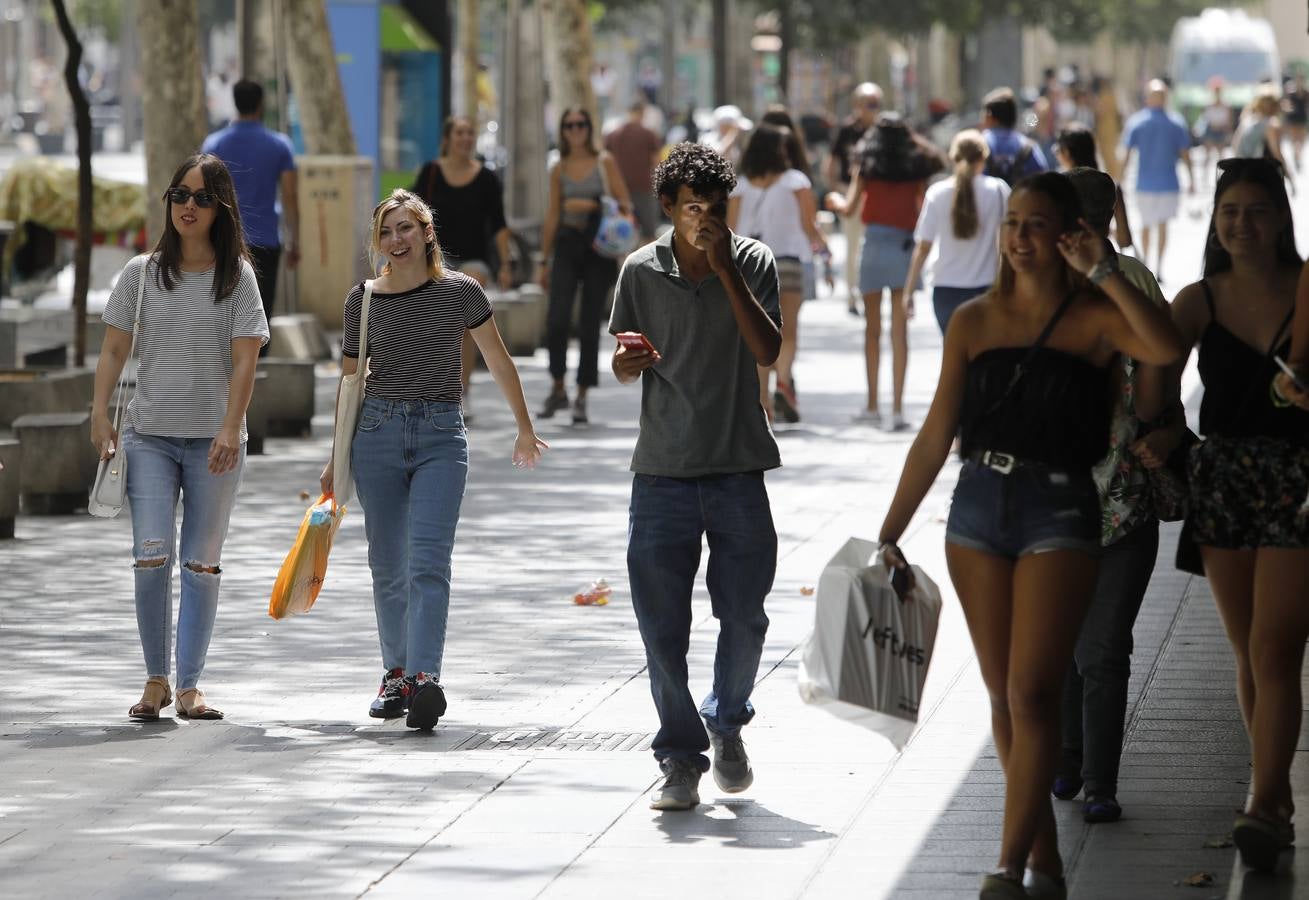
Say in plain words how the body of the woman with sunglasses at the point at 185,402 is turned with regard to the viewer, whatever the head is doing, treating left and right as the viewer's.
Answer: facing the viewer

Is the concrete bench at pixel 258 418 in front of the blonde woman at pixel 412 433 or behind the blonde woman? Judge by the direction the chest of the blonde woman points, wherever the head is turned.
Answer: behind

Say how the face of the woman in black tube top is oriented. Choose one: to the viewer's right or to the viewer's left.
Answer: to the viewer's left

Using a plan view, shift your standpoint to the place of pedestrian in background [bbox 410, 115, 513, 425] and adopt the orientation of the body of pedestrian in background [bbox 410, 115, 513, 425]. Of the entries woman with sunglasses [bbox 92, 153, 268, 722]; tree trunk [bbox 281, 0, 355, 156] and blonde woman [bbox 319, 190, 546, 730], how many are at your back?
1

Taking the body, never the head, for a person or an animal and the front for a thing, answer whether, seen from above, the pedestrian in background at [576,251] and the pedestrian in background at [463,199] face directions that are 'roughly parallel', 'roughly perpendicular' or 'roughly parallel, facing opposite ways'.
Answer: roughly parallel

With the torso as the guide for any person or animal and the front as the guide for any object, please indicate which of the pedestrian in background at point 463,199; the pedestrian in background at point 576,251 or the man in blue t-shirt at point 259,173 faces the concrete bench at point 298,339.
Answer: the man in blue t-shirt

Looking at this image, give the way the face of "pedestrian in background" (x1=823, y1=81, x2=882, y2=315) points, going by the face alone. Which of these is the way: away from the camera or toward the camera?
toward the camera

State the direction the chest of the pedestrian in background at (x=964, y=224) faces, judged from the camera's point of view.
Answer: away from the camera

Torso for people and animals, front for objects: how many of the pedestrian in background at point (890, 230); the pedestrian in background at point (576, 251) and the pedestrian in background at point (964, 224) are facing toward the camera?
1

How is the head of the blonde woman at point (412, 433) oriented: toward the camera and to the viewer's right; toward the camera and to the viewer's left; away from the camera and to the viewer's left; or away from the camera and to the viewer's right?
toward the camera and to the viewer's left
